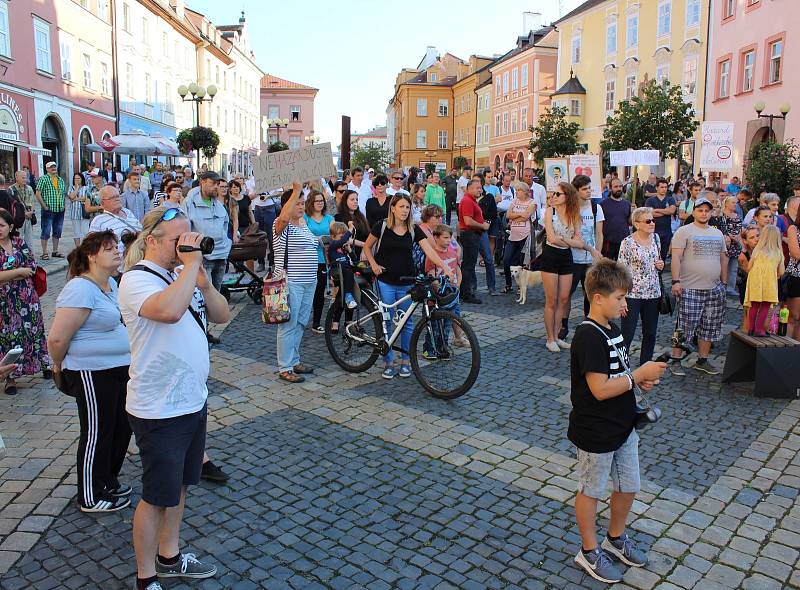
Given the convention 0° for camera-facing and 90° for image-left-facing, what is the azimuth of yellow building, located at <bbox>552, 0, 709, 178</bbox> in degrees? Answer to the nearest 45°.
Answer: approximately 45°

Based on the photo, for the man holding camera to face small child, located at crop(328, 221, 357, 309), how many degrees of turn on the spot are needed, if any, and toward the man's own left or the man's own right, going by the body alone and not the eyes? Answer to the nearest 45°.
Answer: approximately 90° to the man's own left

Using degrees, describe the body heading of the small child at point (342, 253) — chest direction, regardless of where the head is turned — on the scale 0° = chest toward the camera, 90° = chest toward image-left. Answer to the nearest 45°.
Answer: approximately 315°

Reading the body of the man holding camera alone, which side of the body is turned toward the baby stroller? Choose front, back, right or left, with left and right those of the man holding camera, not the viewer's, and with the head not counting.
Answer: left

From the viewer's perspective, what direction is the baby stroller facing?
to the viewer's left

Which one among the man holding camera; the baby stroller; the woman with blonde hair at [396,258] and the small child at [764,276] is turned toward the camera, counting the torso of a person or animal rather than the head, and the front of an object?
the woman with blonde hair

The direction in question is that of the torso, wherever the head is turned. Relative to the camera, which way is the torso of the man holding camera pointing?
to the viewer's right
